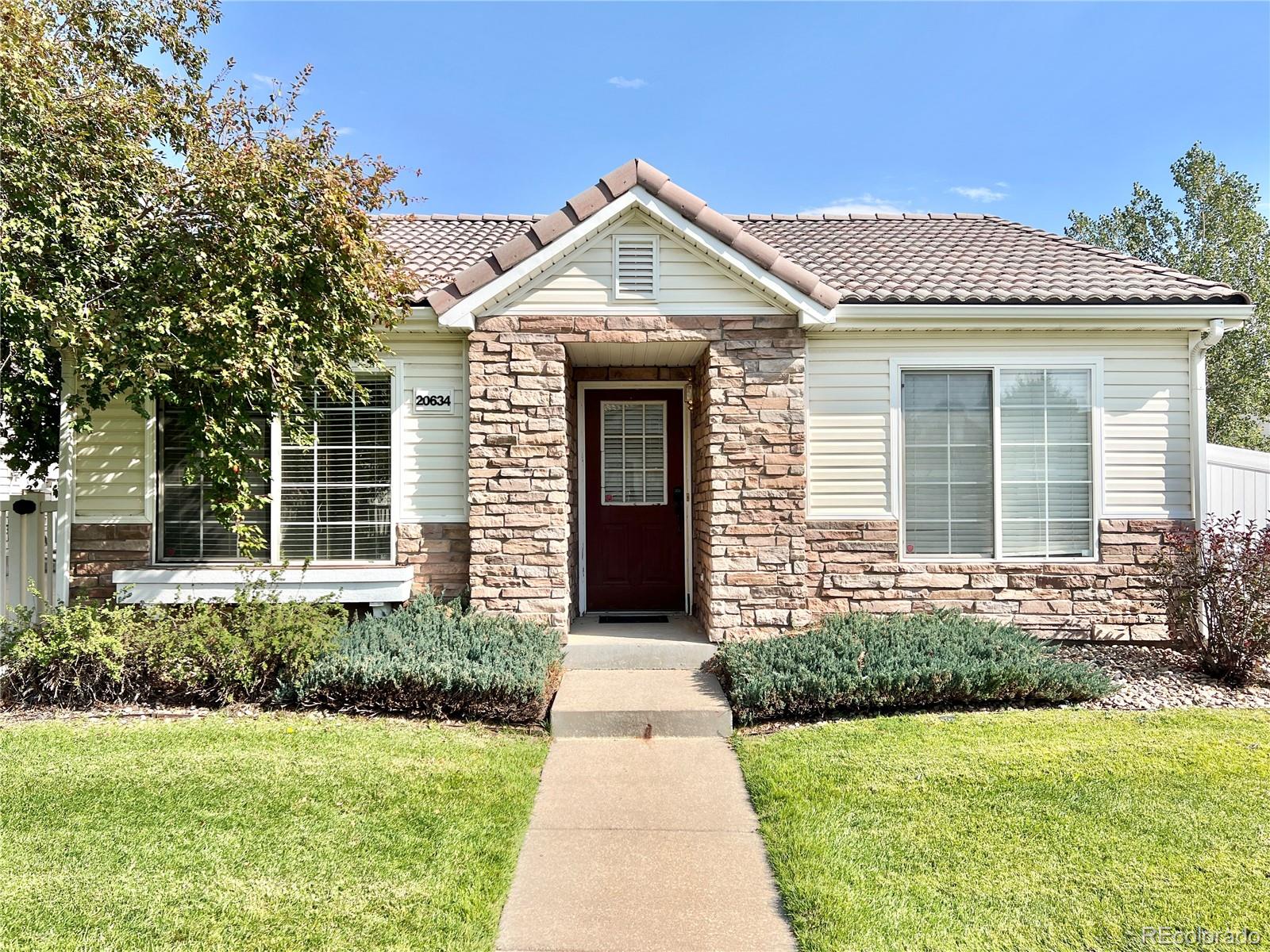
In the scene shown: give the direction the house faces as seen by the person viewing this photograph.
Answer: facing the viewer

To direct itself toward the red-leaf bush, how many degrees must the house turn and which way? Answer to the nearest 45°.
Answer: approximately 90° to its left

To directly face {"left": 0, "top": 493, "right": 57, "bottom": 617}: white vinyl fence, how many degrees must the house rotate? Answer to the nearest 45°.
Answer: approximately 90° to its right

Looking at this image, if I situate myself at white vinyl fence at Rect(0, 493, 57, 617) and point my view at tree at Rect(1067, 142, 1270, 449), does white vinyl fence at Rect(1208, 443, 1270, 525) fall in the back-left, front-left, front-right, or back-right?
front-right

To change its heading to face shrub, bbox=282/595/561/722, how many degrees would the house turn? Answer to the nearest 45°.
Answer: approximately 45° to its right

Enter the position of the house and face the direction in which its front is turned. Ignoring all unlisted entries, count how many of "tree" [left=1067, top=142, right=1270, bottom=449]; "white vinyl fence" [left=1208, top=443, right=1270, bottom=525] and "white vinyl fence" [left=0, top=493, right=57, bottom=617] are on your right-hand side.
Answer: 1

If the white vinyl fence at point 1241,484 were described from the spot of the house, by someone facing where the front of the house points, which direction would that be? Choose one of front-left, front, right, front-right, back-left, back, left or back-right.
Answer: left

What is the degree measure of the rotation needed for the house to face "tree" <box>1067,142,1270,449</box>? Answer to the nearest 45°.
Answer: approximately 135° to its left

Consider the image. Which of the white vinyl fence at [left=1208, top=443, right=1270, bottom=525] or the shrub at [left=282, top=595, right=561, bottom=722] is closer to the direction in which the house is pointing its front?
the shrub
